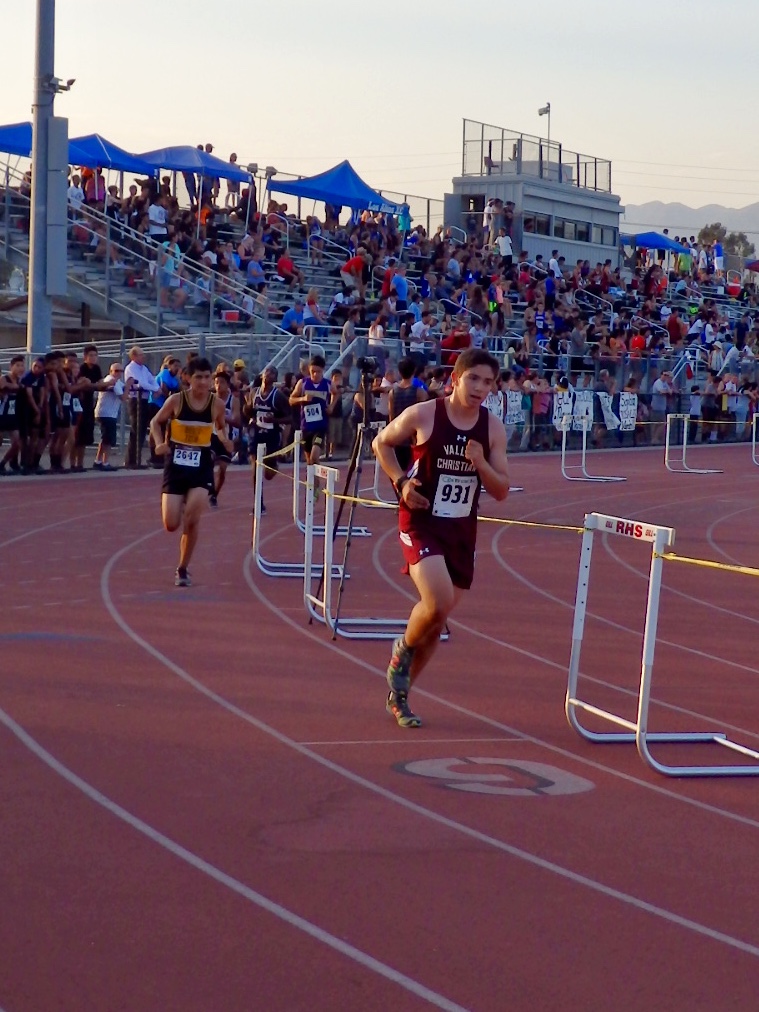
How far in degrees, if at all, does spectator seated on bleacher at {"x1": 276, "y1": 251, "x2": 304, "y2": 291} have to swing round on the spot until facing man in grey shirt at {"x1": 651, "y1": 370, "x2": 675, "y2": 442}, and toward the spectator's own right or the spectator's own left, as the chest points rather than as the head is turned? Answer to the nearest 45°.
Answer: approximately 45° to the spectator's own left

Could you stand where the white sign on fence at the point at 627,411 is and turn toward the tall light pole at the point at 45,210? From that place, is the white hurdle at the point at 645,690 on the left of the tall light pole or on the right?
left

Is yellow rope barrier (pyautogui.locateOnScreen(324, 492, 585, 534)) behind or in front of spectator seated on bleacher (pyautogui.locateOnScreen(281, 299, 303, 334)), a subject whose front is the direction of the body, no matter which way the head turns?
in front

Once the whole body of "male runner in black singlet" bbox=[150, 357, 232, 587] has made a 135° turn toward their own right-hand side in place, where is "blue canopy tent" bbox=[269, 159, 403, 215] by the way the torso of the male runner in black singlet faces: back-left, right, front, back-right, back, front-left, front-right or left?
front-right

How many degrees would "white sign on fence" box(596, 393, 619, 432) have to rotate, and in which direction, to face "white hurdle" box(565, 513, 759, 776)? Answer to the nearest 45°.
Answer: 0° — it already faces it

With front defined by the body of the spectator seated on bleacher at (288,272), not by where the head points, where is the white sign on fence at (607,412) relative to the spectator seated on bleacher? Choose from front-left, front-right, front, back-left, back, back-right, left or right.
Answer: front-left

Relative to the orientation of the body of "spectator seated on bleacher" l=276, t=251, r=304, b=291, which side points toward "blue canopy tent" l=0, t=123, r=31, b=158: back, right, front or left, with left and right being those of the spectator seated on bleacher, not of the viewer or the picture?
right

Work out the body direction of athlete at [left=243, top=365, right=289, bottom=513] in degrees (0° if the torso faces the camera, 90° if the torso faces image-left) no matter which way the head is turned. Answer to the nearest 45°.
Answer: approximately 0°

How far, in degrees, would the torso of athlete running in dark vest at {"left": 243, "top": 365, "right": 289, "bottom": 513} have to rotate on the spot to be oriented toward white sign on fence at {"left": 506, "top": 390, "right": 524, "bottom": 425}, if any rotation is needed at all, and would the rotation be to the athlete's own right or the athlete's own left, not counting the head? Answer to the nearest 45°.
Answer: approximately 135° to the athlete's own left

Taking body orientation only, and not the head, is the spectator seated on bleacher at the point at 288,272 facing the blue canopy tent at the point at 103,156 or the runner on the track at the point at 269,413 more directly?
the runner on the track

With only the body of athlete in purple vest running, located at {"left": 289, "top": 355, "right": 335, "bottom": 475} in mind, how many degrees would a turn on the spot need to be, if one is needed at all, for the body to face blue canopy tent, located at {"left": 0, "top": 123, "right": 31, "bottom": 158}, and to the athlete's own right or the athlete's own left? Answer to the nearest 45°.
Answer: approximately 135° to the athlete's own right

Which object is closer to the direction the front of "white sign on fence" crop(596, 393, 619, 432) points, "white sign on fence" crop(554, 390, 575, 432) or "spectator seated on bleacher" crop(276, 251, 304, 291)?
the white sign on fence
